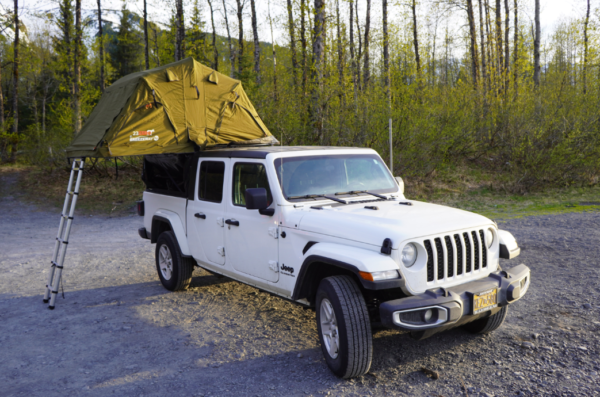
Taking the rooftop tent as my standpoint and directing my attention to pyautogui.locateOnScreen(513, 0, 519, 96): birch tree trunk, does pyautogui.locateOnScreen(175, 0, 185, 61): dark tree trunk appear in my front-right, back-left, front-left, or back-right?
front-left

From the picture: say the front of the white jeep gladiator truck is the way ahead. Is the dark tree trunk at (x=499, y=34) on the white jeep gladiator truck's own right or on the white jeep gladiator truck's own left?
on the white jeep gladiator truck's own left

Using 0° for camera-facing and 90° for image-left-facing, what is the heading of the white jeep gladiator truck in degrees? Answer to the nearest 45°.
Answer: approximately 315°

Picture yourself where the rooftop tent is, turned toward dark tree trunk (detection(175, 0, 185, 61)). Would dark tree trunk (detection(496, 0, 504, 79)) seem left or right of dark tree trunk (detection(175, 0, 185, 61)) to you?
right

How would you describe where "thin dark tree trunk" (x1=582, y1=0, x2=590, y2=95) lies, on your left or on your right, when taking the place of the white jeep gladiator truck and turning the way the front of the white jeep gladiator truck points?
on your left

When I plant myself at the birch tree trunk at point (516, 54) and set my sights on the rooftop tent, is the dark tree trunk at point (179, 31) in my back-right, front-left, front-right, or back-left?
front-right

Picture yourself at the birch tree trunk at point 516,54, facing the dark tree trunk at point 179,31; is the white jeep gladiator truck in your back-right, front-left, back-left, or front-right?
front-left

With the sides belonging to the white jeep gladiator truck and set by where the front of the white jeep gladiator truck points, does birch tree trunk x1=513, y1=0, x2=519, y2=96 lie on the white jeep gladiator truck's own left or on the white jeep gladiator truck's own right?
on the white jeep gladiator truck's own left

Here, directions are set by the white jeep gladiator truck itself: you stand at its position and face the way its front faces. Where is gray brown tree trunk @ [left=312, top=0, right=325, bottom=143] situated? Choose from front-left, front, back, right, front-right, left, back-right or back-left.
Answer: back-left
